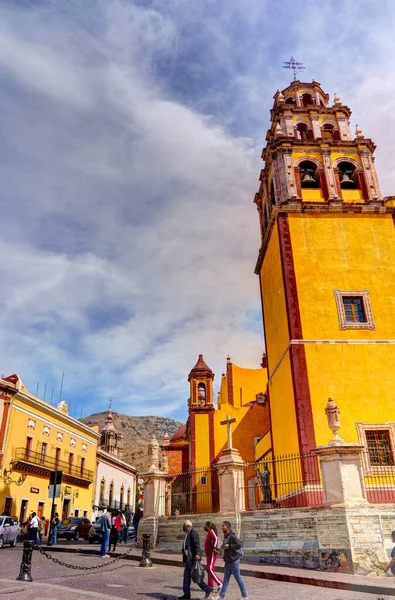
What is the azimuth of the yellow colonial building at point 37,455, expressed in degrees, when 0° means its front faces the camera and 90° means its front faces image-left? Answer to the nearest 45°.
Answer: approximately 315°

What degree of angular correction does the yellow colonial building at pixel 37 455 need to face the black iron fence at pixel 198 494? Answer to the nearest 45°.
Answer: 0° — it already faces it

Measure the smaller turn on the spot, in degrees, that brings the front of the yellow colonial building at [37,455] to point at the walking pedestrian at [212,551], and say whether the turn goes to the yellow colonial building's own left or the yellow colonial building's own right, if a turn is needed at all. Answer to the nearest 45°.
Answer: approximately 45° to the yellow colonial building's own right

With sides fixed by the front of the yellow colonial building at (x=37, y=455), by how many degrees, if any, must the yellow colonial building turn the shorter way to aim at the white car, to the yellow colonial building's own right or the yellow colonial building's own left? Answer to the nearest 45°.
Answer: approximately 45° to the yellow colonial building's own right

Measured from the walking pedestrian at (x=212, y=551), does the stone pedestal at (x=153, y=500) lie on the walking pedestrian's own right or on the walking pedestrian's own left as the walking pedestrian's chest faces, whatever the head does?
on the walking pedestrian's own right
